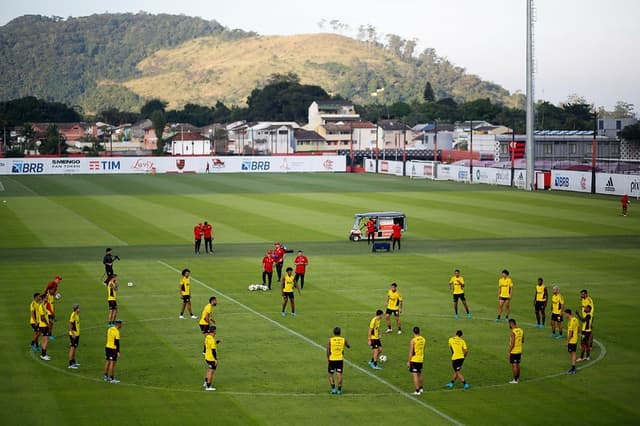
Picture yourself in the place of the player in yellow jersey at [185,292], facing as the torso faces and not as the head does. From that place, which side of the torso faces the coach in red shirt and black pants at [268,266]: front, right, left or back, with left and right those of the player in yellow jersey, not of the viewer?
left

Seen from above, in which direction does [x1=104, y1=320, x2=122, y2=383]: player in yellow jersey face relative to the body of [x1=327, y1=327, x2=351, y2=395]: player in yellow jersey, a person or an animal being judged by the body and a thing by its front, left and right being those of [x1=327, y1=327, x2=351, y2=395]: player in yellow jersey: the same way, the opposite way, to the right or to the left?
to the right

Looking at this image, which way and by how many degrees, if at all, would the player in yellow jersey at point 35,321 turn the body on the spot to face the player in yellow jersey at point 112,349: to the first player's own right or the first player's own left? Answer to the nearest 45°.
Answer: approximately 45° to the first player's own right

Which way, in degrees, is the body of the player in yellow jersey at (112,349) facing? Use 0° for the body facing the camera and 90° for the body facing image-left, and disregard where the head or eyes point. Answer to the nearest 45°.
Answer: approximately 270°

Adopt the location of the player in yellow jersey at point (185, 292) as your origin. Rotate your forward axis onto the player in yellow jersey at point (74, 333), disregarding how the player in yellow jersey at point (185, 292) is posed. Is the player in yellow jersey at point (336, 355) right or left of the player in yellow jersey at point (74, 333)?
left

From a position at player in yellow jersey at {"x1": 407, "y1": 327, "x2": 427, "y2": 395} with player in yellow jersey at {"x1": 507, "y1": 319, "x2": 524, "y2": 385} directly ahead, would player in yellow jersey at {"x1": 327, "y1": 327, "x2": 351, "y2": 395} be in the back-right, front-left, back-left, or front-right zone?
back-left

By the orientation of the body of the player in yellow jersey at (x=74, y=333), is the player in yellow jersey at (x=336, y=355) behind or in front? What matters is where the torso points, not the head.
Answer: in front

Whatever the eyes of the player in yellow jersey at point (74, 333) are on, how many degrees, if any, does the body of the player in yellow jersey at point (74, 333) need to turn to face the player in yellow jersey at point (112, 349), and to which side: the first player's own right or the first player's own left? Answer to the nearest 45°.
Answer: approximately 45° to the first player's own right

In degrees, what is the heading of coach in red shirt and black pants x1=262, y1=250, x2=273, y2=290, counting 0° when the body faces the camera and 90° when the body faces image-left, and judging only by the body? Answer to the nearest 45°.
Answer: approximately 0°

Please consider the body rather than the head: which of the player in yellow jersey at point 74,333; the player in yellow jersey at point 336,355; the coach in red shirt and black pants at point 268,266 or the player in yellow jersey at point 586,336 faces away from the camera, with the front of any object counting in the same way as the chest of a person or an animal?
the player in yellow jersey at point 336,355

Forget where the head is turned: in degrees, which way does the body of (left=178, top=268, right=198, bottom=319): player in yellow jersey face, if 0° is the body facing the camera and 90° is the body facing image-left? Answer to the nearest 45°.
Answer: approximately 315°

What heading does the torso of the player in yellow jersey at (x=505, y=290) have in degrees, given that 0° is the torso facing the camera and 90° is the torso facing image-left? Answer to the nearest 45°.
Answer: approximately 0°

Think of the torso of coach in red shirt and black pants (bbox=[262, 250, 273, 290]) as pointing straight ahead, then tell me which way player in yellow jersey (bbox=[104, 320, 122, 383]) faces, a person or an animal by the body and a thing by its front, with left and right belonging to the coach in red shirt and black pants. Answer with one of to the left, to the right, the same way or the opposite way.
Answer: to the left

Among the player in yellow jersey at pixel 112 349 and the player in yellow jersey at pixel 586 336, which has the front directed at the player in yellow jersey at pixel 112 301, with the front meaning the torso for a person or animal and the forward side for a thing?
the player in yellow jersey at pixel 586 336

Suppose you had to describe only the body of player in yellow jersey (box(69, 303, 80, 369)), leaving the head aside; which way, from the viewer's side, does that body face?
to the viewer's right

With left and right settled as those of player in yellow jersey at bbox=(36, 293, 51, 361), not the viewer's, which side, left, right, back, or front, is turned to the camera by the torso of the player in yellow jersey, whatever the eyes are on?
right

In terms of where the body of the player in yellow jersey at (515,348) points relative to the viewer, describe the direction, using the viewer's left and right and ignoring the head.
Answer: facing away from the viewer and to the left of the viewer
